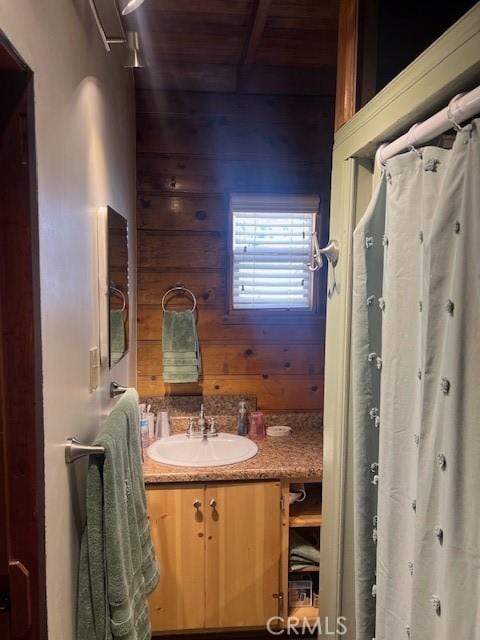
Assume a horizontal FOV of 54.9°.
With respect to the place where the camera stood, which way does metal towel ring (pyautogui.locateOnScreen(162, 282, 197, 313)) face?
facing the viewer

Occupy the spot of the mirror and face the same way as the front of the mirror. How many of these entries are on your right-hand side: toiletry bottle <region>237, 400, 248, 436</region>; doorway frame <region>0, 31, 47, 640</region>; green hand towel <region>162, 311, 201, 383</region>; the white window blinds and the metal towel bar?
2

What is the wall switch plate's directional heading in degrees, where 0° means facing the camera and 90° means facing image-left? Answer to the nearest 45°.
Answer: approximately 270°

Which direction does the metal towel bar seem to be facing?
to the viewer's right

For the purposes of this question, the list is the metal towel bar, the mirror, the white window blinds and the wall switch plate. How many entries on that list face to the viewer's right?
3

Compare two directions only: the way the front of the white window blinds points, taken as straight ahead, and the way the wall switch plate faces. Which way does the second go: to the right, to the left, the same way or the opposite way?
to the left

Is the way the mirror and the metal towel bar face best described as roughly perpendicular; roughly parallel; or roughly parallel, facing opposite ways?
roughly parallel

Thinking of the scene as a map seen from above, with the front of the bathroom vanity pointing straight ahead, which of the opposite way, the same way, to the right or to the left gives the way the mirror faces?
to the left

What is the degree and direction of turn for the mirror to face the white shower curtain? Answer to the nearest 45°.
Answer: approximately 45° to its right

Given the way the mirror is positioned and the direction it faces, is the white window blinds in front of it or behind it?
in front

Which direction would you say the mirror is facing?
to the viewer's right

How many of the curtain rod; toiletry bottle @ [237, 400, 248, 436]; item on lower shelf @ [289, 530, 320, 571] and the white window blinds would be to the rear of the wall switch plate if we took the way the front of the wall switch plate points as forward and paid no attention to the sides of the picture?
0

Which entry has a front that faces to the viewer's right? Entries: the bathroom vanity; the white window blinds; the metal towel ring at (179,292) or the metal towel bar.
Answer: the metal towel bar

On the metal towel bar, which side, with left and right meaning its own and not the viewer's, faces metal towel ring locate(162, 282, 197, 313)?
left

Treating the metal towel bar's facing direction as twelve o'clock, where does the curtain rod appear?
The curtain rod is roughly at 1 o'clock from the metal towel bar.

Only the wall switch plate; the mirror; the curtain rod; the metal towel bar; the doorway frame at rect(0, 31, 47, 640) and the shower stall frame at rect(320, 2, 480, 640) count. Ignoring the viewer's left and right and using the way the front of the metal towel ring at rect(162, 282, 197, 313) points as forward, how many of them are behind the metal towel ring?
0

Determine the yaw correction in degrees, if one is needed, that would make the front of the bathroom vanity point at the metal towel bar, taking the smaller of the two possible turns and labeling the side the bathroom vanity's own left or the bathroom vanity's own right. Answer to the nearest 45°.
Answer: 0° — it already faces it

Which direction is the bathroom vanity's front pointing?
toward the camera
